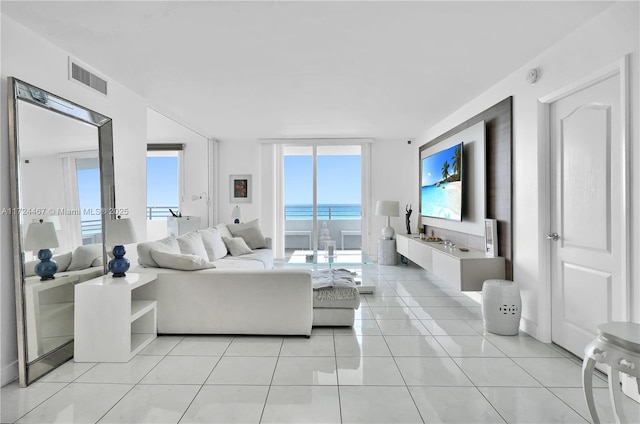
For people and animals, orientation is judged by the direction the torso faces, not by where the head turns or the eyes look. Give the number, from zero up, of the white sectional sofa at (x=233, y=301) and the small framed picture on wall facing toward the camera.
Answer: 1

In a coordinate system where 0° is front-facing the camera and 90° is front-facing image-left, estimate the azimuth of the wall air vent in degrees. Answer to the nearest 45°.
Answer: approximately 315°

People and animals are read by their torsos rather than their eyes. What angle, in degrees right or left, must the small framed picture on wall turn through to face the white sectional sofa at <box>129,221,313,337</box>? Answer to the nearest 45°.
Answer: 0° — it already faces it

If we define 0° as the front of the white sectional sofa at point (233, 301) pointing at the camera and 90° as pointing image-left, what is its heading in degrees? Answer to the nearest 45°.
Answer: approximately 270°

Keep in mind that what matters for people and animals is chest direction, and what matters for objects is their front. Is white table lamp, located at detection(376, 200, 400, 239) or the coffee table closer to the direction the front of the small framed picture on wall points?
the coffee table

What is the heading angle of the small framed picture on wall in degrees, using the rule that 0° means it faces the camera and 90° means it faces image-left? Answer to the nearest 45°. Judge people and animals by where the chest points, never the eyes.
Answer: approximately 0°

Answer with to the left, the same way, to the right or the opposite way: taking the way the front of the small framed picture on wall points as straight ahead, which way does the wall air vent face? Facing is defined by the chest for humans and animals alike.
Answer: to the left

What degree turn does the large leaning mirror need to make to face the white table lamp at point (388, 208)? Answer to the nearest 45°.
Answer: approximately 45° to its left

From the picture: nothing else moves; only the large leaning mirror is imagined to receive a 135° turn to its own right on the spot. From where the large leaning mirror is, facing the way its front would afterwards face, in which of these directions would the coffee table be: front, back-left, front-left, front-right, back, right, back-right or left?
back

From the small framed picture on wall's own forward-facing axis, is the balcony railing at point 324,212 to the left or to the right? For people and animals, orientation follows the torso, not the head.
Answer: on its left

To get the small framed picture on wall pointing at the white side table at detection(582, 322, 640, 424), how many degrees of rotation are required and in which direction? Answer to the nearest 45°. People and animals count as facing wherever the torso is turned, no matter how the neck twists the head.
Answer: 0° — it already faces it

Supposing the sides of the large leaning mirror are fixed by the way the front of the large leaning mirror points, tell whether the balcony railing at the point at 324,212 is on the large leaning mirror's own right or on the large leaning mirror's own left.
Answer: on the large leaning mirror's own left

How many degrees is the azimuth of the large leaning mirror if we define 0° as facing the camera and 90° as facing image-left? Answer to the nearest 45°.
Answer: approximately 315°

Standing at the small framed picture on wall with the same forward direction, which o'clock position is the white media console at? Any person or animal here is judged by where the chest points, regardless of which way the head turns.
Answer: The white media console is roughly at 11 o'clock from the small framed picture on wall.
